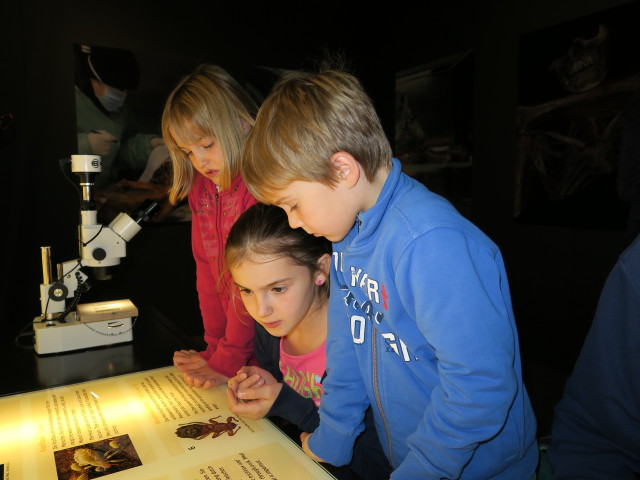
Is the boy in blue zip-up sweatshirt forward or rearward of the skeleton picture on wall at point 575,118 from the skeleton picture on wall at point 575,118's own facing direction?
forward

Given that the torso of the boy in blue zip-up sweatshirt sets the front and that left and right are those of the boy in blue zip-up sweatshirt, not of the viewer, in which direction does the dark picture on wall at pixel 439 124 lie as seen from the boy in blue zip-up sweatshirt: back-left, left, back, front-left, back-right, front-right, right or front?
back-right

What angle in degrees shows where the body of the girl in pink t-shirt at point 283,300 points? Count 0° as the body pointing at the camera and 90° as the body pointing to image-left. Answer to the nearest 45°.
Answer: approximately 45°

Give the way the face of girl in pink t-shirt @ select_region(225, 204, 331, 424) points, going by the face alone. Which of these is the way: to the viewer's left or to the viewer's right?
to the viewer's left

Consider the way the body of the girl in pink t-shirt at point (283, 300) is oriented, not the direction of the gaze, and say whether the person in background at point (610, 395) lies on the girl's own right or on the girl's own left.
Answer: on the girl's own left

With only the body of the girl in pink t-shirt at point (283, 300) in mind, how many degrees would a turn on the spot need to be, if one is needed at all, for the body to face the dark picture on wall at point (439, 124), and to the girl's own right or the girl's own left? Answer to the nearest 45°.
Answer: approximately 180°

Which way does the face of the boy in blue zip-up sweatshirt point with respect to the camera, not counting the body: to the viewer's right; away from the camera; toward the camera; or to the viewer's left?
to the viewer's left

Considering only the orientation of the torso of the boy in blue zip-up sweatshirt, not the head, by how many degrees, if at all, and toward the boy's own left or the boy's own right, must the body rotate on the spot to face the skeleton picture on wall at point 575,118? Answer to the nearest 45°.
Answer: approximately 180°

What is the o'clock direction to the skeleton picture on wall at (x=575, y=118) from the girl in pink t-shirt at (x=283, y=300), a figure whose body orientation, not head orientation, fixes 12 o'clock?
The skeleton picture on wall is roughly at 6 o'clock from the girl in pink t-shirt.

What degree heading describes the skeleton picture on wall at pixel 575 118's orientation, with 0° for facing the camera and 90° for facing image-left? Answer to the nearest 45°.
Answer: approximately 45°

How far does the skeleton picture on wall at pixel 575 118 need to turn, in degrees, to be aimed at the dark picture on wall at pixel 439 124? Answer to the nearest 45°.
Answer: approximately 90° to its right
